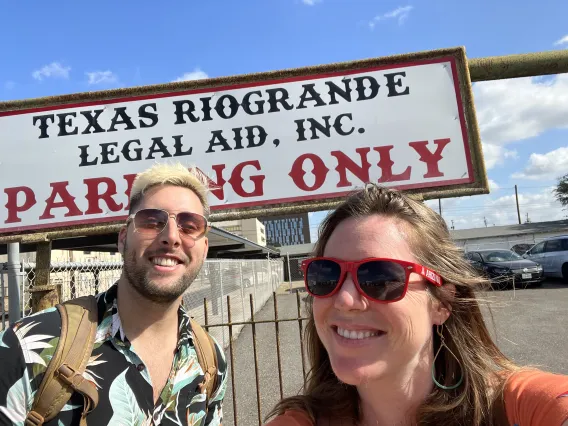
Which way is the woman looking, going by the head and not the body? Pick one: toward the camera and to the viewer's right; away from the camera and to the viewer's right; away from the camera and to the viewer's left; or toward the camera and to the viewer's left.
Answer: toward the camera and to the viewer's left

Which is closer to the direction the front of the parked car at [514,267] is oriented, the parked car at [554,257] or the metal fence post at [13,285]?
the metal fence post

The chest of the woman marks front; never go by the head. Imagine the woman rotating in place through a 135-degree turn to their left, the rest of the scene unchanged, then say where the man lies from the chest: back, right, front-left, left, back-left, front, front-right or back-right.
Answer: back

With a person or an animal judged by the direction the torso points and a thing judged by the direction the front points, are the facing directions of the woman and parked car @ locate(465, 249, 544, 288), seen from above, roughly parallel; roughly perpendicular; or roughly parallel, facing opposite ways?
roughly perpendicular

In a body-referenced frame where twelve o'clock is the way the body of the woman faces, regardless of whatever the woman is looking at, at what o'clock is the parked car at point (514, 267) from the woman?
The parked car is roughly at 5 o'clock from the woman.

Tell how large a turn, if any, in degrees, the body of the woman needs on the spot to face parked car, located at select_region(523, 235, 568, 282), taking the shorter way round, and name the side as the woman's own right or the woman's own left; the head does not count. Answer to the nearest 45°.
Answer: approximately 135° to the woman's own right

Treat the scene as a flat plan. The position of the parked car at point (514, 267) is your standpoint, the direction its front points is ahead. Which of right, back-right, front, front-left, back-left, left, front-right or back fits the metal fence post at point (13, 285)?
front-right

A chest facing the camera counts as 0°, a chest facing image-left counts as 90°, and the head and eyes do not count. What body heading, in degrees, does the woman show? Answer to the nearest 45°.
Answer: approximately 45°

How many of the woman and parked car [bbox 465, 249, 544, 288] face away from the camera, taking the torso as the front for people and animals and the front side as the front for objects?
0
